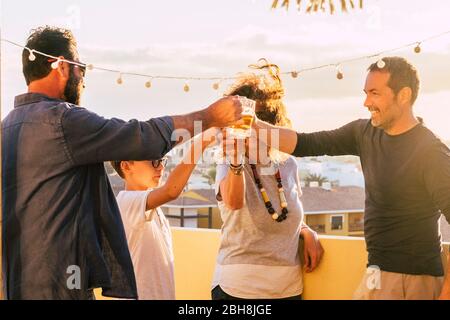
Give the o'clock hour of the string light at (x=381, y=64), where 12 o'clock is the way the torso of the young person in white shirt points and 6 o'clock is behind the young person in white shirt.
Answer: The string light is roughly at 12 o'clock from the young person in white shirt.

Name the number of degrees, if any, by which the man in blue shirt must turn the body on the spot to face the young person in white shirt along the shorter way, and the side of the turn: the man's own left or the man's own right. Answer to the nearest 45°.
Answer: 0° — they already face them

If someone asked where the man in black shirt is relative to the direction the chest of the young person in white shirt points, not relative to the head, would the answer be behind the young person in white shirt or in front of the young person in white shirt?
in front

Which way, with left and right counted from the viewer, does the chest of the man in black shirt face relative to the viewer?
facing the viewer and to the left of the viewer

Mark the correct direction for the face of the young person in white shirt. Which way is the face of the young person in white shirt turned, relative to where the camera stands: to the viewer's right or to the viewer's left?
to the viewer's right

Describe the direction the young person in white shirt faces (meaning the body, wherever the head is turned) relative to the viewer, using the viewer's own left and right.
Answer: facing to the right of the viewer

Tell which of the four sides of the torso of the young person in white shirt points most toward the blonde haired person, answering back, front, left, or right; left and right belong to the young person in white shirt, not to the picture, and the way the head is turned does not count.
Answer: front

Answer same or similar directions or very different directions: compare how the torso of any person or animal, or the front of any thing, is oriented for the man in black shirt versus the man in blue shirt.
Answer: very different directions

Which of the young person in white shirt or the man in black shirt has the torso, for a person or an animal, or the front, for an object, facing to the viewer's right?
the young person in white shirt

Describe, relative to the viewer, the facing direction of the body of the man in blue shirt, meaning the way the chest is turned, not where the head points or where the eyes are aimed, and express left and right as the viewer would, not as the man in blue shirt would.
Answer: facing away from the viewer and to the right of the viewer

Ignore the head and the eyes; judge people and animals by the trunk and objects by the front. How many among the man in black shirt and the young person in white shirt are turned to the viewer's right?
1

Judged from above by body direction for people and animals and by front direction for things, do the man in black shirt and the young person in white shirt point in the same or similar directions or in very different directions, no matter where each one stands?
very different directions
